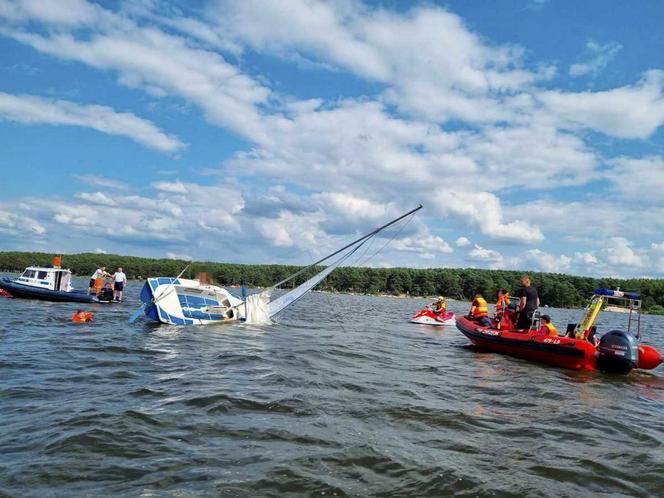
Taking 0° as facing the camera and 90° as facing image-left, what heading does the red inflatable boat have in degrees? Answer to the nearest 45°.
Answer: approximately 135°

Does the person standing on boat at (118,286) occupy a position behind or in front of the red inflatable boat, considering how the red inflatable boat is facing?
in front

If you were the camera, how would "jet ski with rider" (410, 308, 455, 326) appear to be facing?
facing to the left of the viewer
